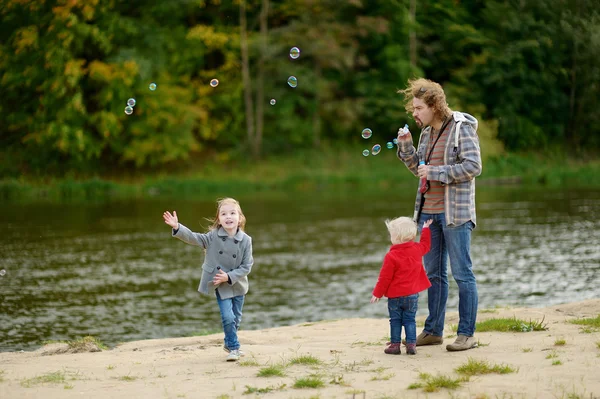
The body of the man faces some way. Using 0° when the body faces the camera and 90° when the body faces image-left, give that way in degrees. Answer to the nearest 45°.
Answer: approximately 45°

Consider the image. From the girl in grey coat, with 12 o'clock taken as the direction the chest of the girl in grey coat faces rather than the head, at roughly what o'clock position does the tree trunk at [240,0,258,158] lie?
The tree trunk is roughly at 6 o'clock from the girl in grey coat.

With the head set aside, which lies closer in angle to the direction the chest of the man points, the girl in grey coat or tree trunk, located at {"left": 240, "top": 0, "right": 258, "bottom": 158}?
the girl in grey coat

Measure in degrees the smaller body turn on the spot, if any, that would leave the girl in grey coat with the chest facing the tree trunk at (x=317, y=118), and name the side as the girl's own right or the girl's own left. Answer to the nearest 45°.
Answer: approximately 180°

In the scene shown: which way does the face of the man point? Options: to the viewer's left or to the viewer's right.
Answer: to the viewer's left

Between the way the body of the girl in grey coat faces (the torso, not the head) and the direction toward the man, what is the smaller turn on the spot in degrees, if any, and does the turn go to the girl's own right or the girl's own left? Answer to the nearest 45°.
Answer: approximately 90° to the girl's own left

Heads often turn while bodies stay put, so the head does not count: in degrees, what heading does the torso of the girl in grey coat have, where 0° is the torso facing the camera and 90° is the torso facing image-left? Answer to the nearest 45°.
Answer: approximately 0°

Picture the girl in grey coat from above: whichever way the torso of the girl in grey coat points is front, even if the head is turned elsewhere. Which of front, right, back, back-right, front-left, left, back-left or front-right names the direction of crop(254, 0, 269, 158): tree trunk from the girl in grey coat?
back

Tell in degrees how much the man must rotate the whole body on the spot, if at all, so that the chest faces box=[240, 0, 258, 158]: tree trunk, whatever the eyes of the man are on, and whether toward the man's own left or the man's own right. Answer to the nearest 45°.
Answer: approximately 135° to the man's own right
